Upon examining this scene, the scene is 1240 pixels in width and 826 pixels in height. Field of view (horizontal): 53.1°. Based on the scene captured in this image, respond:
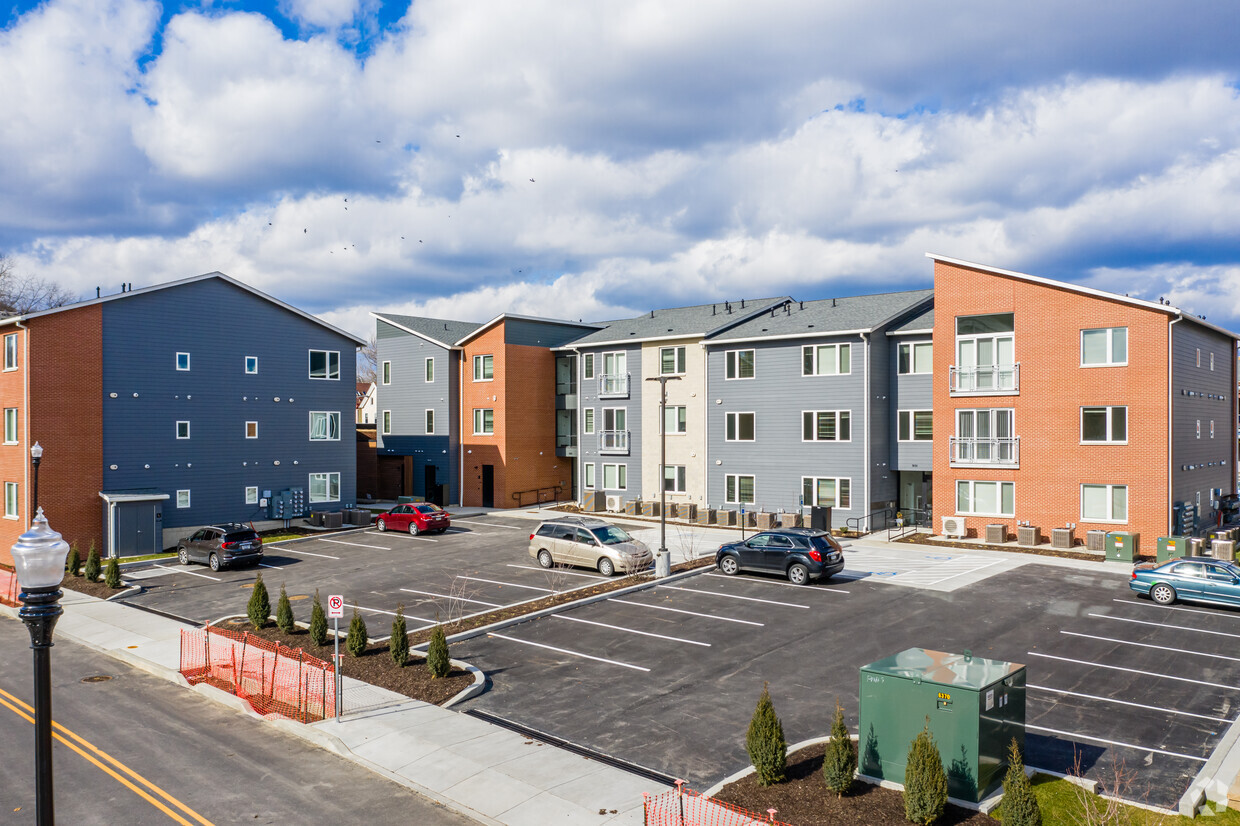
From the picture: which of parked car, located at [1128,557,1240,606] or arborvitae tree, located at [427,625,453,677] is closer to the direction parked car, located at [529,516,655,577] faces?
the parked car

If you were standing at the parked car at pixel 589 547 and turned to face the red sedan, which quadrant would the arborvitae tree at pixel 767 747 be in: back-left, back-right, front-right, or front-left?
back-left

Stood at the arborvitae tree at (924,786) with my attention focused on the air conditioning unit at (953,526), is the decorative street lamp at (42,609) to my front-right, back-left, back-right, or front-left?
back-left

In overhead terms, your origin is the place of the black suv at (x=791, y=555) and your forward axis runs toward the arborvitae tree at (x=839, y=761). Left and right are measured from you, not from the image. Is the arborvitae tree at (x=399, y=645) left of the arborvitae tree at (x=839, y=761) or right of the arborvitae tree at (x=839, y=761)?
right

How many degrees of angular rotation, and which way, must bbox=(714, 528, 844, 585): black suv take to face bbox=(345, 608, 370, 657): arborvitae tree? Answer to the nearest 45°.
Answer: approximately 90° to its left

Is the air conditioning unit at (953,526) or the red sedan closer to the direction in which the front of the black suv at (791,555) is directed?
the red sedan

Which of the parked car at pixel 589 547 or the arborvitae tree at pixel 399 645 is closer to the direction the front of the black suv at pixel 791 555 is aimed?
the parked car

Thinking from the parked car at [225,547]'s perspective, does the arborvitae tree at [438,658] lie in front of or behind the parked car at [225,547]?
behind

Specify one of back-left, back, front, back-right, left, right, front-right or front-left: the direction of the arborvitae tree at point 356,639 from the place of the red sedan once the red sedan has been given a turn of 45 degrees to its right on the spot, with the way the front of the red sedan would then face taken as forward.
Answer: back
